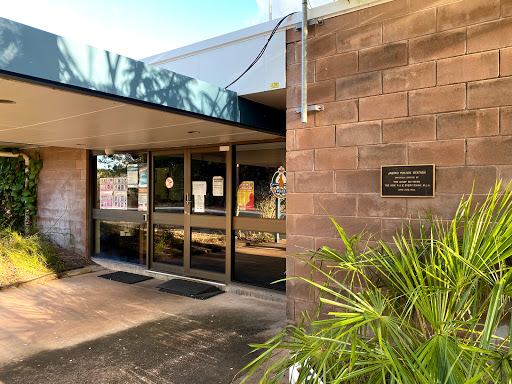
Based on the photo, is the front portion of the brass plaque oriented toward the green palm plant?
yes

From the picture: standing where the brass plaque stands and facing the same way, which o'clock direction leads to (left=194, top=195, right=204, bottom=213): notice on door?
The notice on door is roughly at 4 o'clock from the brass plaque.

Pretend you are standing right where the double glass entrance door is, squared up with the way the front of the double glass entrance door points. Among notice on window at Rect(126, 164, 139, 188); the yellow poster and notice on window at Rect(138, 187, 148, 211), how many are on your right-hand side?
2

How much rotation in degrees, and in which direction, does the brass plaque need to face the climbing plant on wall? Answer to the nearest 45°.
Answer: approximately 90° to its right

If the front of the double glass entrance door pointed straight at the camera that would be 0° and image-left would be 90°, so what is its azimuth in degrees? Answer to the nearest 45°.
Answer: approximately 45°

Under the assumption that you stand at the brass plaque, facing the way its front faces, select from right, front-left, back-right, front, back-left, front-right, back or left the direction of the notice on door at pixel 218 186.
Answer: back-right

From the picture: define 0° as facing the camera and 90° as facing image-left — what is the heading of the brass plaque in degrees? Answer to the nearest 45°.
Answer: approximately 0°

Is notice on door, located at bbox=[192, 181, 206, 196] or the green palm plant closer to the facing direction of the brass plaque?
the green palm plant

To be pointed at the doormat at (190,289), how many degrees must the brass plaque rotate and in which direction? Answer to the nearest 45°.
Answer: approximately 135° to its right

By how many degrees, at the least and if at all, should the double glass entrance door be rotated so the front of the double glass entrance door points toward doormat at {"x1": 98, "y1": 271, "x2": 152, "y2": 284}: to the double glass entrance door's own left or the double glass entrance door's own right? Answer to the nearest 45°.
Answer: approximately 45° to the double glass entrance door's own right

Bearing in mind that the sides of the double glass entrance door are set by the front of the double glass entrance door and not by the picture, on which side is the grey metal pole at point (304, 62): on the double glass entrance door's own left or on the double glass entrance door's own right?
on the double glass entrance door's own left
